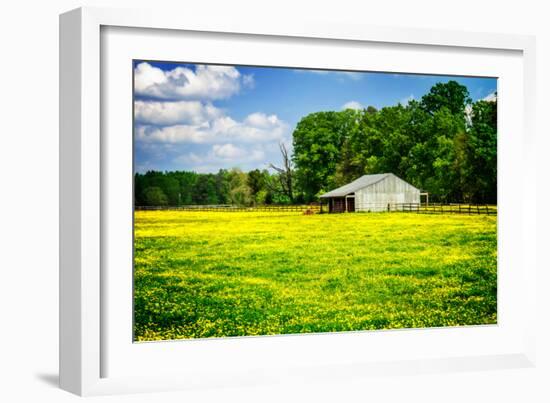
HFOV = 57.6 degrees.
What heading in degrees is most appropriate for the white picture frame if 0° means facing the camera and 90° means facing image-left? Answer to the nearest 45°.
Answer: approximately 315°
